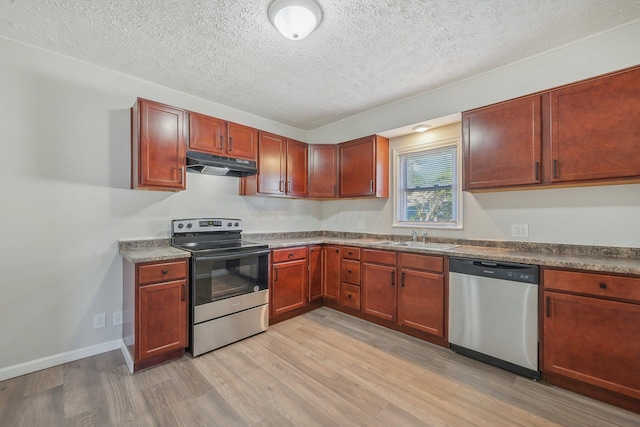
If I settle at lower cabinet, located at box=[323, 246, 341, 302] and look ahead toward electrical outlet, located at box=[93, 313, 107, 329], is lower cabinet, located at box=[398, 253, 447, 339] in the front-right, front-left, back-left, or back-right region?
back-left

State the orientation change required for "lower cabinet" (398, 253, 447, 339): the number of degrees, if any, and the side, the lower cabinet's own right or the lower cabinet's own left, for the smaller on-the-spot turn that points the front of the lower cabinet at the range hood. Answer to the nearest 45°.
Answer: approximately 45° to the lower cabinet's own right

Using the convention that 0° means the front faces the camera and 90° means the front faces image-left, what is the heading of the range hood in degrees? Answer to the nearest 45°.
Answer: approximately 315°

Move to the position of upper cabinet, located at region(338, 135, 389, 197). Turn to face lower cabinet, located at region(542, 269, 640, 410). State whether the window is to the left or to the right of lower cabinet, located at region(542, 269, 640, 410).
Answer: left

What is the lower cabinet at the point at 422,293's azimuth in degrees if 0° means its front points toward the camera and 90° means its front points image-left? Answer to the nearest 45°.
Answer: approximately 45°

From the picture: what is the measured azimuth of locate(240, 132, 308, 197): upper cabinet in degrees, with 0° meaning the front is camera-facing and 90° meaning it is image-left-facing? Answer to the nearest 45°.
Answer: approximately 315°

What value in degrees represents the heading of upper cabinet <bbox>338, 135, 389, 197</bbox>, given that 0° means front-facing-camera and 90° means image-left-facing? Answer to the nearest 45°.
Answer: approximately 45°
